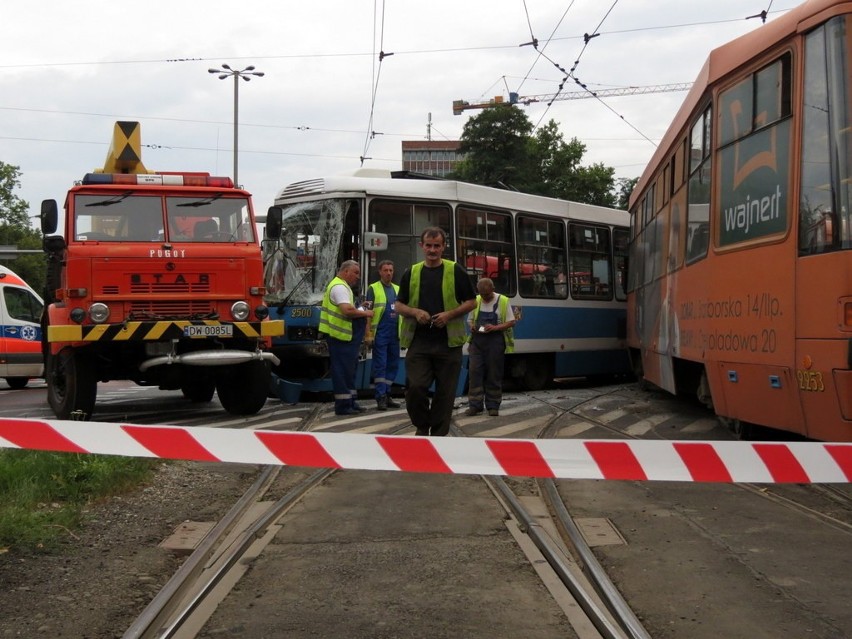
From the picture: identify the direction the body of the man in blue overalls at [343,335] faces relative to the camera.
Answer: to the viewer's right

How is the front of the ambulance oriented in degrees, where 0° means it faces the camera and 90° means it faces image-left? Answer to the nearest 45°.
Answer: approximately 270°

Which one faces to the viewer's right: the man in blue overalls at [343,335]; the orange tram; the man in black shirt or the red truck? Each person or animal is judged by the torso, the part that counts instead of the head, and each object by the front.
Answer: the man in blue overalls

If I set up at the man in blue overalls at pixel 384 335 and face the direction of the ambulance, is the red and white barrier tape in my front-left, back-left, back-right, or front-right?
back-left

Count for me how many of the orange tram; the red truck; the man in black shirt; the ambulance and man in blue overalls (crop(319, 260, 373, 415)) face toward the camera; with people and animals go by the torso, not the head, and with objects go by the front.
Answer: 2

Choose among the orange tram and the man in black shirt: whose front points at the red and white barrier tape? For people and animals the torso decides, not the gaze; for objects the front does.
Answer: the man in black shirt

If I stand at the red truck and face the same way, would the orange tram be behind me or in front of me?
in front

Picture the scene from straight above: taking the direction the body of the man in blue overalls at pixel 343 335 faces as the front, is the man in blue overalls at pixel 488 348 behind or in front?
in front

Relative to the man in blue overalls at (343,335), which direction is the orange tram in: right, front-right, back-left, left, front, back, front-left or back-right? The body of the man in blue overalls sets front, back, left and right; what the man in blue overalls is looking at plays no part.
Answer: front-right

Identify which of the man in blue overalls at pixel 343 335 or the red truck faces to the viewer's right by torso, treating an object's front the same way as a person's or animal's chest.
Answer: the man in blue overalls

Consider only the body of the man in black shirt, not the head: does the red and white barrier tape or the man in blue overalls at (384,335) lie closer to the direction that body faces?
the red and white barrier tape

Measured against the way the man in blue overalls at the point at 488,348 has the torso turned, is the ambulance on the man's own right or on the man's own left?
on the man's own right

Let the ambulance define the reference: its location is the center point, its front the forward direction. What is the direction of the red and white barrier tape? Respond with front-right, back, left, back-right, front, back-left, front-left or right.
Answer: right

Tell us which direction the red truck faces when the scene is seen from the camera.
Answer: facing the viewer

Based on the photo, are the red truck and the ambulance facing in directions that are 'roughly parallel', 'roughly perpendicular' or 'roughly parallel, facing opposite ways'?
roughly perpendicular
